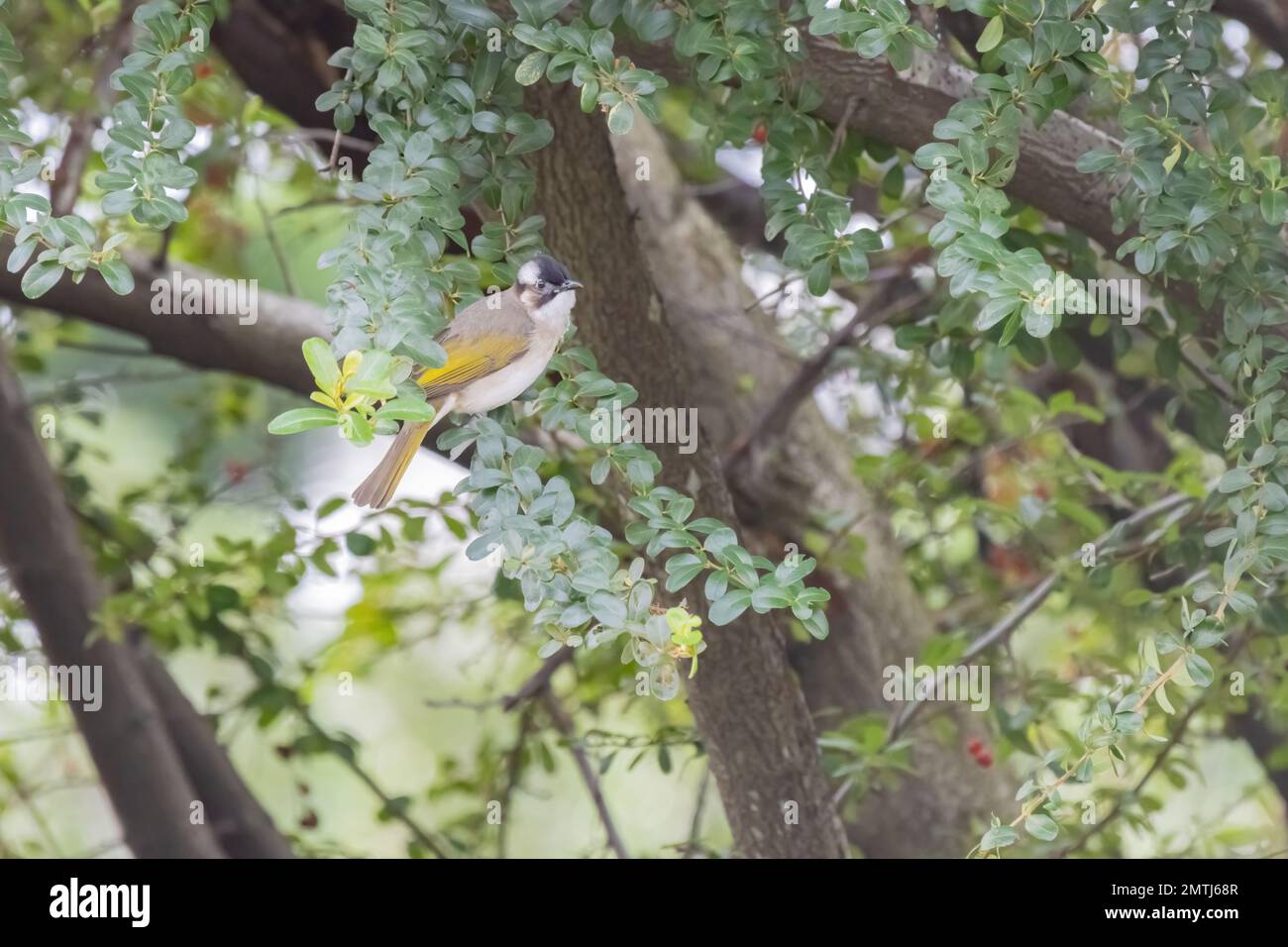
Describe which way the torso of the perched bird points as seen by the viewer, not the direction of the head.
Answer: to the viewer's right

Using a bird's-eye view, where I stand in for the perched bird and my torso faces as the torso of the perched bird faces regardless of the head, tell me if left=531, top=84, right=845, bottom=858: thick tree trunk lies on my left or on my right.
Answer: on my left
